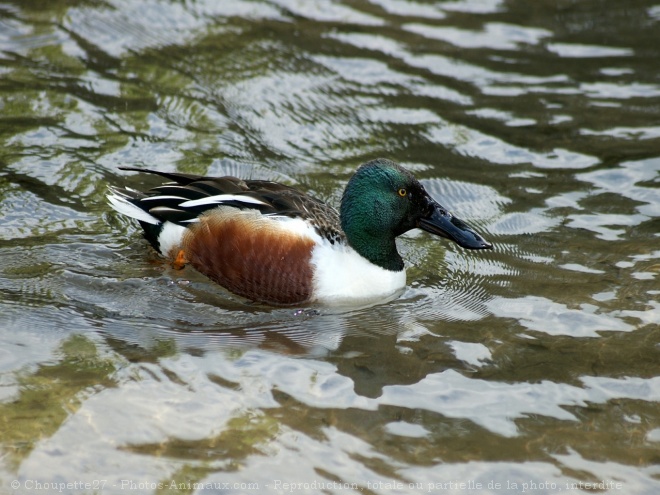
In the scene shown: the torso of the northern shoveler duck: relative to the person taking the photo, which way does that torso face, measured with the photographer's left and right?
facing to the right of the viewer
